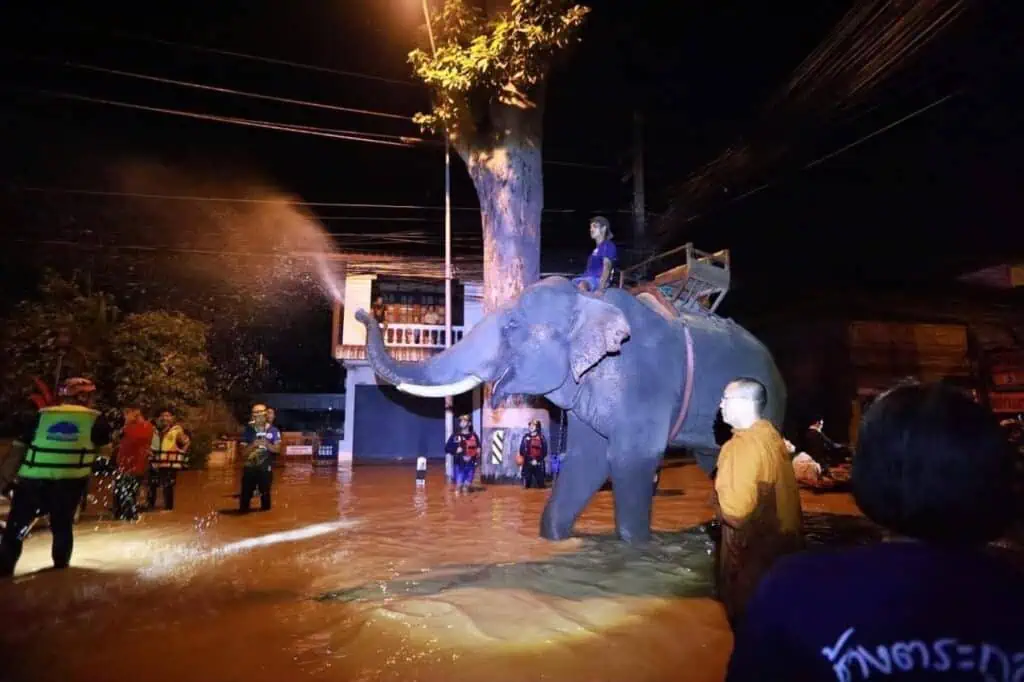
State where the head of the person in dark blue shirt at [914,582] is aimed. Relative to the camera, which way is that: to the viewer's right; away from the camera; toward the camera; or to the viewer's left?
away from the camera

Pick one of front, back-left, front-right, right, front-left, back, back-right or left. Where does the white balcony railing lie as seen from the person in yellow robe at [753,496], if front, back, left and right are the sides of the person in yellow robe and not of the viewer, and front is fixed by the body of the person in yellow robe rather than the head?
front-right

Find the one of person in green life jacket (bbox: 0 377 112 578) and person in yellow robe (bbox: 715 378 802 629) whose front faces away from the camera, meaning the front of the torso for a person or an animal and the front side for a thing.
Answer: person in green life jacket (bbox: 0 377 112 578)

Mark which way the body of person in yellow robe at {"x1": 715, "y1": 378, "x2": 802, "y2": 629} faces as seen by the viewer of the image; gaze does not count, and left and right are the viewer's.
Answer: facing to the left of the viewer

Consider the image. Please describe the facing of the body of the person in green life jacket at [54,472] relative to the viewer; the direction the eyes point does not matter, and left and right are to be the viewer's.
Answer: facing away from the viewer

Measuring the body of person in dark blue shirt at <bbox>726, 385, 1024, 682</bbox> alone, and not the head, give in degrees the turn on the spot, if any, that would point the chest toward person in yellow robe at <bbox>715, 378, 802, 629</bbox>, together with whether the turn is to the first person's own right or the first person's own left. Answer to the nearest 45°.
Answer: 0° — they already face them

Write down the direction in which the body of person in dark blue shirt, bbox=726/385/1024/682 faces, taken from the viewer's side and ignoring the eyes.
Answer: away from the camera

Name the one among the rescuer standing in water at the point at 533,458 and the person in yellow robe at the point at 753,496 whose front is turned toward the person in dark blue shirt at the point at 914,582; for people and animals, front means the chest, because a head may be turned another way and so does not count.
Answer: the rescuer standing in water

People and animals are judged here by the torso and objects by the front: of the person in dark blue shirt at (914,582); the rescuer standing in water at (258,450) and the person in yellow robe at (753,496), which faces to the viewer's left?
the person in yellow robe

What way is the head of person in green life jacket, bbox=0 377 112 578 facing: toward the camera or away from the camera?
away from the camera
